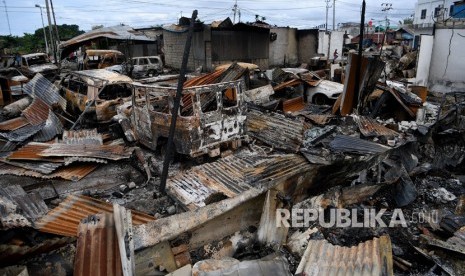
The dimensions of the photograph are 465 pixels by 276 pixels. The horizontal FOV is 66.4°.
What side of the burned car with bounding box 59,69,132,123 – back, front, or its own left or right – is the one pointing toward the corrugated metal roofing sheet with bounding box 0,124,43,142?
right

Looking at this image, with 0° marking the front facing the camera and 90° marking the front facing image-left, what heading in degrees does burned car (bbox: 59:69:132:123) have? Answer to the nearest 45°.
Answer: approximately 315°

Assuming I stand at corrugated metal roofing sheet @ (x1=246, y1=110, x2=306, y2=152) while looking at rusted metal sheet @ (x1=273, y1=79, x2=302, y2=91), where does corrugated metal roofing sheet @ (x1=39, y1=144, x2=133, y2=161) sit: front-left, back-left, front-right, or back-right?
back-left

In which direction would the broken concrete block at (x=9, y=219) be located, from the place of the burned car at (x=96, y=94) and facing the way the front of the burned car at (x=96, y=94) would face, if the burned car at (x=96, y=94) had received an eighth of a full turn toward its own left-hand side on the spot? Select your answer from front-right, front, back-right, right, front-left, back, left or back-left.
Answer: right

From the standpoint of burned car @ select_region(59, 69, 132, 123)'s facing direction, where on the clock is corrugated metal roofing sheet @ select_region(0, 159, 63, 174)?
The corrugated metal roofing sheet is roughly at 2 o'clock from the burned car.

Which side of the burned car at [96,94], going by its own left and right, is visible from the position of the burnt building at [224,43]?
right

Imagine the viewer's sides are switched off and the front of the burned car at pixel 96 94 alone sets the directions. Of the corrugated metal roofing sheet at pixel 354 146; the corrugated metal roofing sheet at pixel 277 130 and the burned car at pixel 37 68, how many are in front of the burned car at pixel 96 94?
2

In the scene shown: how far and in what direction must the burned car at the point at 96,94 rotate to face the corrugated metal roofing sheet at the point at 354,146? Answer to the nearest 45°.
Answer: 0° — it already faces it

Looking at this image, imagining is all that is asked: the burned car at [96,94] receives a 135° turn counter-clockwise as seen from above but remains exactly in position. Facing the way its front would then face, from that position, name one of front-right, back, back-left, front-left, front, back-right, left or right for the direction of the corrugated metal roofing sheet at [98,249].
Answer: back

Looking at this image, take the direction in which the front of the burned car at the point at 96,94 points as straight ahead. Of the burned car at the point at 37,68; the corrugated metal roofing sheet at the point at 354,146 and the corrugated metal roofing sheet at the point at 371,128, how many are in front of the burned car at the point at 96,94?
2

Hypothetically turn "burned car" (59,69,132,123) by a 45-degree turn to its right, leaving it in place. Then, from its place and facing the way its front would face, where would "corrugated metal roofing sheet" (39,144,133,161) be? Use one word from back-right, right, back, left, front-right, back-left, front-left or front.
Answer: front

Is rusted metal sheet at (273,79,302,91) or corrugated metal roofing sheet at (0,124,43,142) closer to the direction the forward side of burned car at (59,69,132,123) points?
the rusted metal sheet

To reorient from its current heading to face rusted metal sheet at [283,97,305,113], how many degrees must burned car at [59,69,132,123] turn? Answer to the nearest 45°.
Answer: approximately 45° to its left
